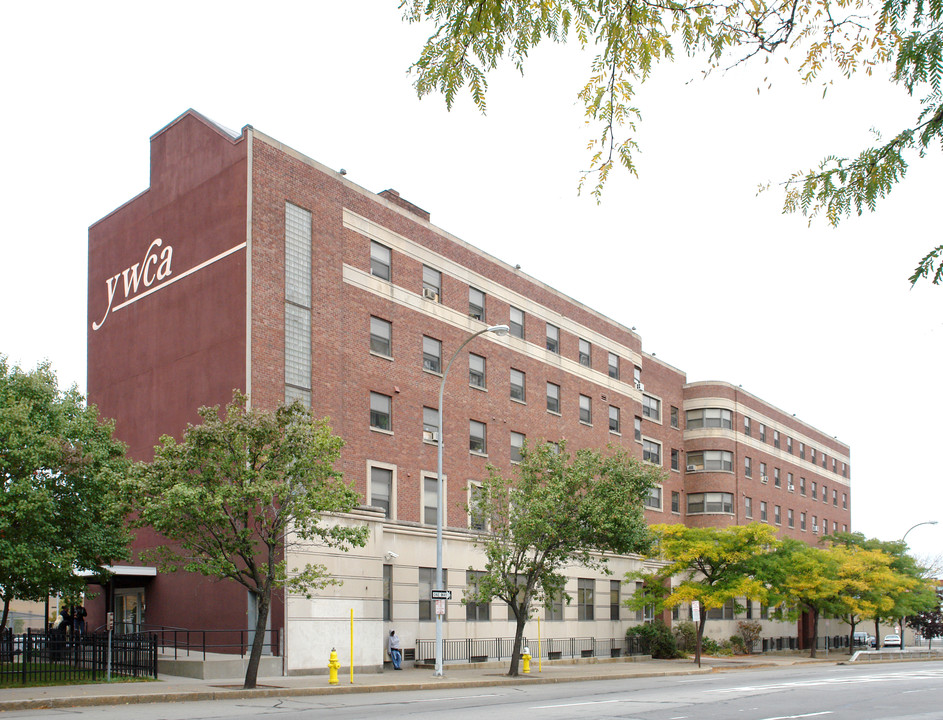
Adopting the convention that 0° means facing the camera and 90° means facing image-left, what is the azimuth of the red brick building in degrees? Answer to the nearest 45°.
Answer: approximately 315°

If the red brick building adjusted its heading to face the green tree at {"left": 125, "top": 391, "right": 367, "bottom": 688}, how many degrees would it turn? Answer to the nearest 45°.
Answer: approximately 45° to its right

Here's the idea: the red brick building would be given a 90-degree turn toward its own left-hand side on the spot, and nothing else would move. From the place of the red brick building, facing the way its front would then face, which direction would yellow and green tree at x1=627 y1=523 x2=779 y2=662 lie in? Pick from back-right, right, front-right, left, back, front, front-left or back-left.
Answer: front
